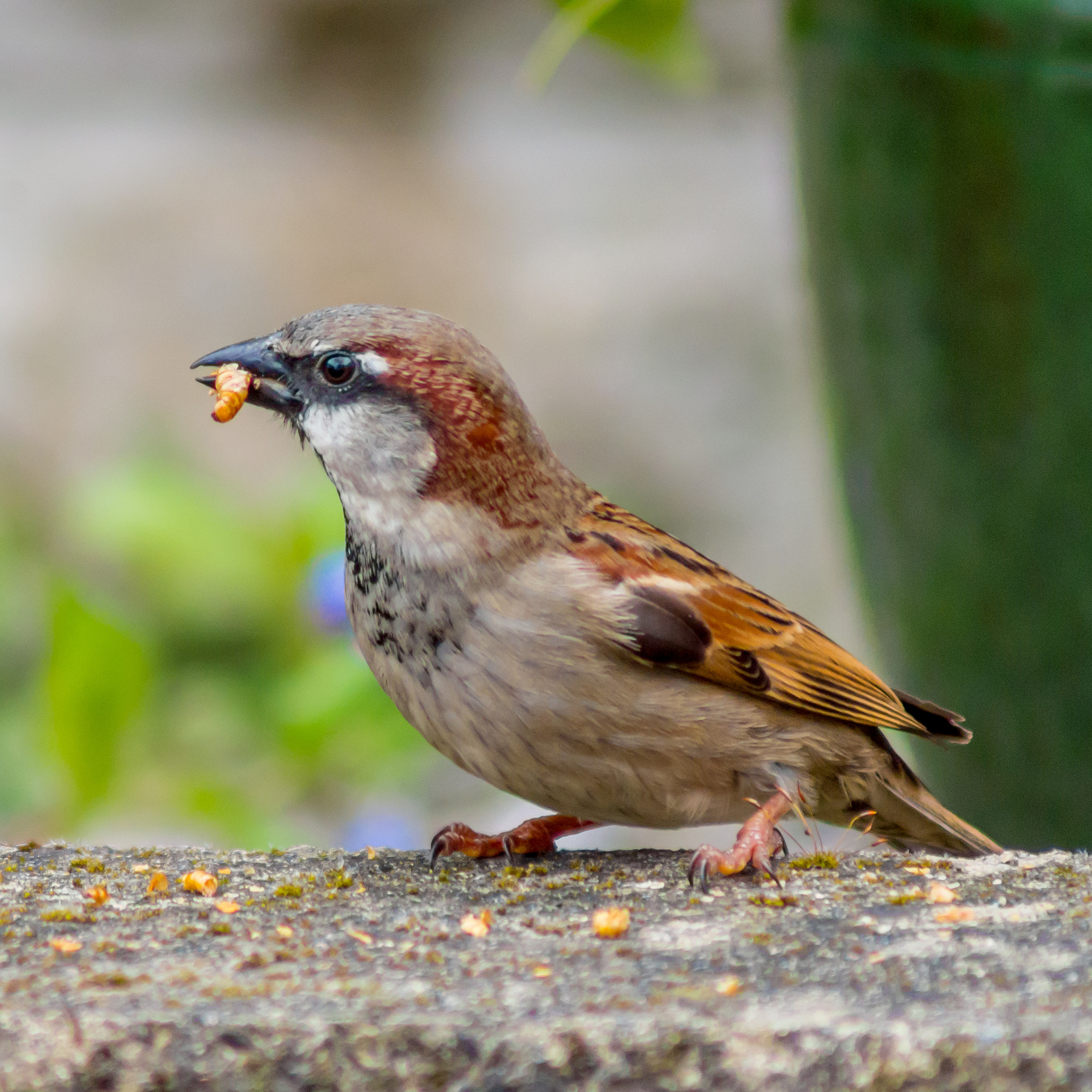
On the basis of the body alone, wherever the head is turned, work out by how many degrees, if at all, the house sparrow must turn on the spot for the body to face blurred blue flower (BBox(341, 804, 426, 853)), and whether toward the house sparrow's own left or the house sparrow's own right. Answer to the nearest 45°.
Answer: approximately 90° to the house sparrow's own right

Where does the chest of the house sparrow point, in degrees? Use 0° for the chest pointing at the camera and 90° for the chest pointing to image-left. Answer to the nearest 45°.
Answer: approximately 90°

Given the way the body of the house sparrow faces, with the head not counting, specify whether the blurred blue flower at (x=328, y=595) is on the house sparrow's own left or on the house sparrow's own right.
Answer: on the house sparrow's own right

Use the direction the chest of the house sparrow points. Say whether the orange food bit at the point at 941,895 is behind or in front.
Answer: behind
